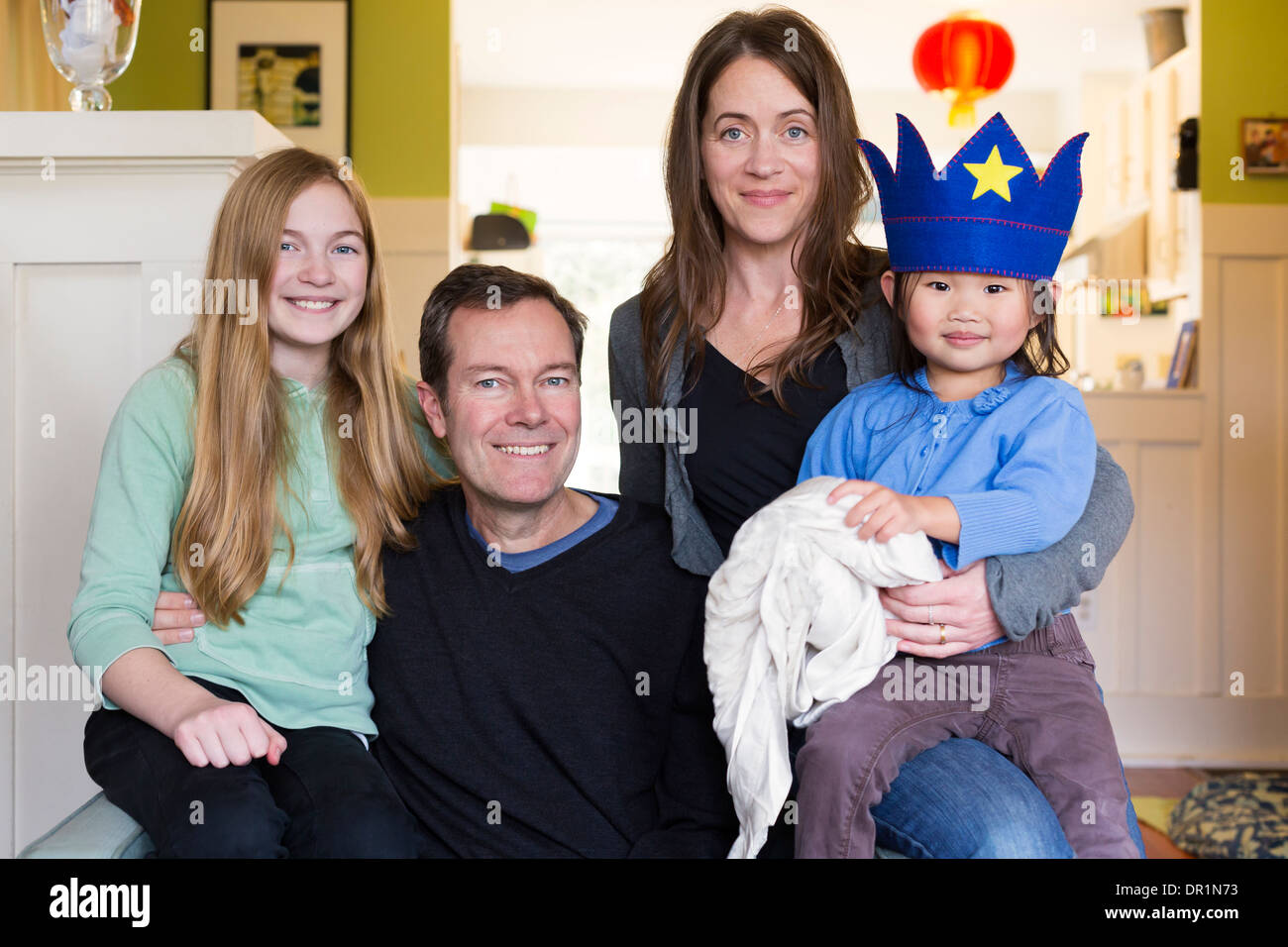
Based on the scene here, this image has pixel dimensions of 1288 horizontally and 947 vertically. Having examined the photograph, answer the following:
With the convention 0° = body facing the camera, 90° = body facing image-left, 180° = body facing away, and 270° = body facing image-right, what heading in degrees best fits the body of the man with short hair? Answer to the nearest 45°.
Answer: approximately 0°

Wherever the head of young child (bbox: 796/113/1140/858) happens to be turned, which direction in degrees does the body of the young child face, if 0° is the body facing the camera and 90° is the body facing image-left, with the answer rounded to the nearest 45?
approximately 0°

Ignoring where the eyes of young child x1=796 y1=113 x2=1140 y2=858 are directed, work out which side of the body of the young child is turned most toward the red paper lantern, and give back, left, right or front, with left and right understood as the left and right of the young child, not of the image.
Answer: back

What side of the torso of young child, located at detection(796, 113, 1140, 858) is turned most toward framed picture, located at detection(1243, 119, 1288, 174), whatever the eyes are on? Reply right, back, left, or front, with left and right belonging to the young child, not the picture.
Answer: back
